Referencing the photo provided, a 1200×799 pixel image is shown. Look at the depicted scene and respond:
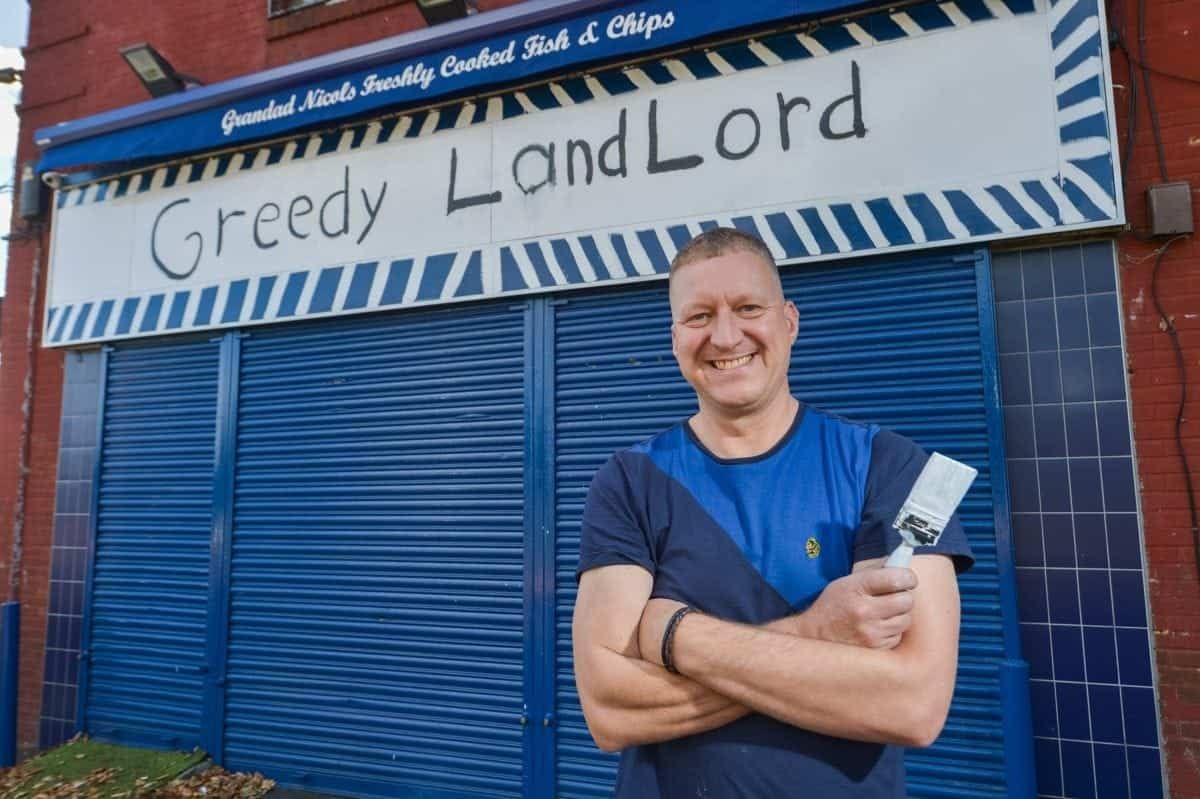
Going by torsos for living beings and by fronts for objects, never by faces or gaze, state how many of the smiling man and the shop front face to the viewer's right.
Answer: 0

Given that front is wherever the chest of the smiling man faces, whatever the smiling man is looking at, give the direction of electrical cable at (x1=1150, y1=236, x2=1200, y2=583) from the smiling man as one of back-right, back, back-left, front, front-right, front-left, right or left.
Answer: back-left

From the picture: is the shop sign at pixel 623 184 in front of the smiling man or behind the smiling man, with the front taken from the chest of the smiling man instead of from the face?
behind

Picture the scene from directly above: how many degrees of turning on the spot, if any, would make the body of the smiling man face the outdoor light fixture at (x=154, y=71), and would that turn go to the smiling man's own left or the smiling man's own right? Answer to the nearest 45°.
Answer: approximately 135° to the smiling man's own right

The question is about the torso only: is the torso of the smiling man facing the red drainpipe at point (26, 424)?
no

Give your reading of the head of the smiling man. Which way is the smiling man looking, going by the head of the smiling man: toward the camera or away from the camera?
toward the camera

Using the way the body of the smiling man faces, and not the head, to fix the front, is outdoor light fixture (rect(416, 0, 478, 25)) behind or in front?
behind

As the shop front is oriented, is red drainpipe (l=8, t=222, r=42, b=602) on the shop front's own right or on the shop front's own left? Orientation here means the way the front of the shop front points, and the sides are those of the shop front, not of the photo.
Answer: on the shop front's own right

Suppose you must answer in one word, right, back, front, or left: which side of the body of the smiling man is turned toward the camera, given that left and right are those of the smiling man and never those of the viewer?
front

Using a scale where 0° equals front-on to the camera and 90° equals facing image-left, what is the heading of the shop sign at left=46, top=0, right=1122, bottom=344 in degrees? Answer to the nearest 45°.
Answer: approximately 45°

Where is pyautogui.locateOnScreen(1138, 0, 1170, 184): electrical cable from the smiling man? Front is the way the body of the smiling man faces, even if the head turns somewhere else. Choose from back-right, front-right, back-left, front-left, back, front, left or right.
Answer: back-left

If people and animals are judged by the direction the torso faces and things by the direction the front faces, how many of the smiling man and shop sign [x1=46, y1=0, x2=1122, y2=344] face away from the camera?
0
